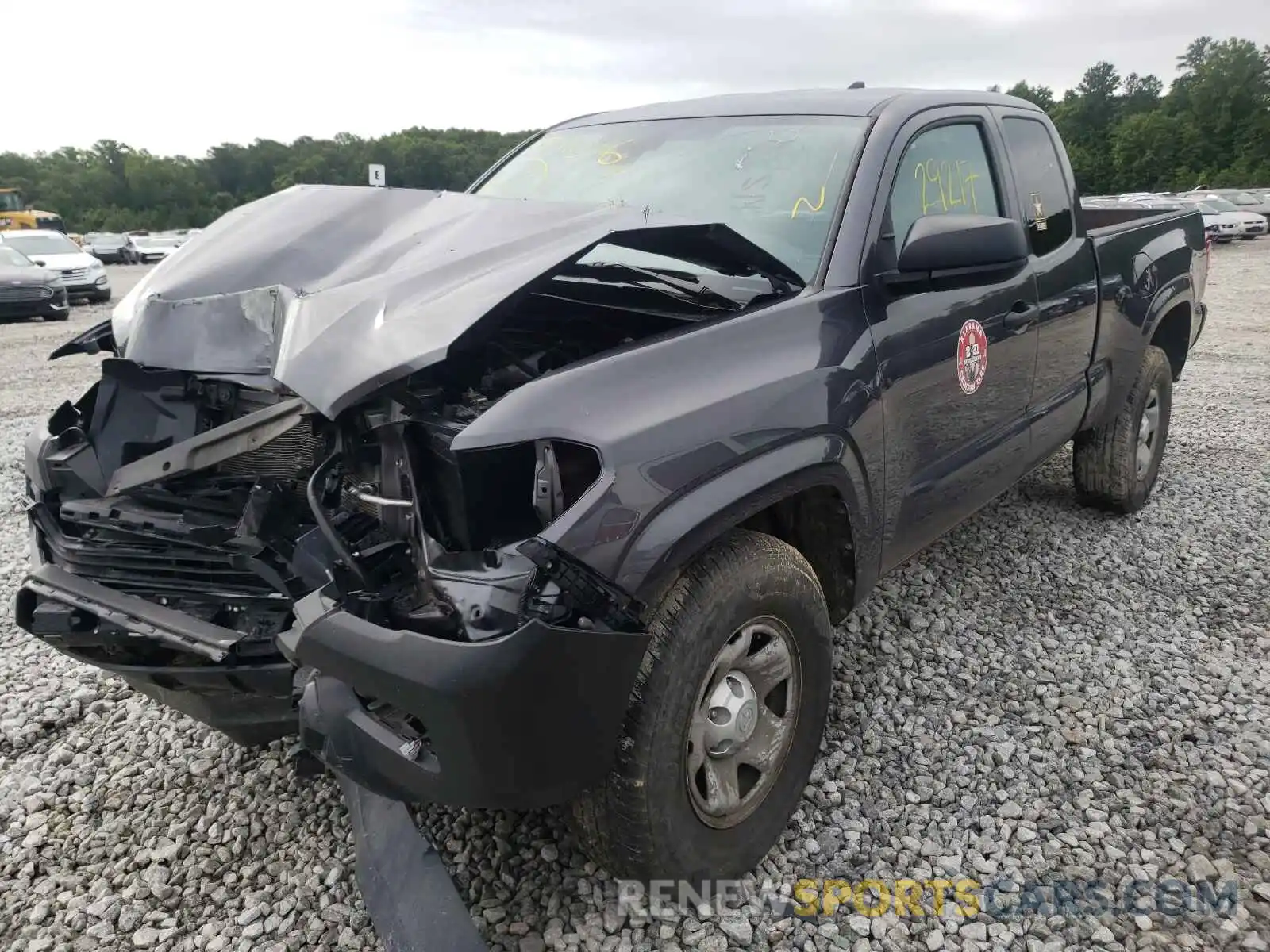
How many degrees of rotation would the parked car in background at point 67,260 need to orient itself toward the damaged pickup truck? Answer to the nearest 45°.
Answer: approximately 45° to its right

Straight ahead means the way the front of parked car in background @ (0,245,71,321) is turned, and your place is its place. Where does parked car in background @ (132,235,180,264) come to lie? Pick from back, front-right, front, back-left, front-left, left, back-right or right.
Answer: back-left

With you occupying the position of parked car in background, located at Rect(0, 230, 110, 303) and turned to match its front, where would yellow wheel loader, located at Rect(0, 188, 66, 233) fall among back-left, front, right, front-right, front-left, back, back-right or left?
back-left

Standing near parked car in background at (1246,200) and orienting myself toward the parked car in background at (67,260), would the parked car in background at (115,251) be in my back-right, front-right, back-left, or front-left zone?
front-right

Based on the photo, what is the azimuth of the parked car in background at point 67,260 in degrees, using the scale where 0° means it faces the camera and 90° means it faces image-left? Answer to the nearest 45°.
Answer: approximately 315°

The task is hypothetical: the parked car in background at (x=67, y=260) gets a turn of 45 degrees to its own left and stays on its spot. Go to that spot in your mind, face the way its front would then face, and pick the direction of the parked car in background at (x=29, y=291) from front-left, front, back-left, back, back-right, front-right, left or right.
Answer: right

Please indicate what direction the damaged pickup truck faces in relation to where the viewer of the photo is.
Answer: facing the viewer and to the left of the viewer

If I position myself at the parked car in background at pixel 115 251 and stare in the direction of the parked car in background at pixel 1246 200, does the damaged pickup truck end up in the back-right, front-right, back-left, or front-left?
front-right

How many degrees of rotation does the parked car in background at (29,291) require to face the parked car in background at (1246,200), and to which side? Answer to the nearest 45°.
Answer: approximately 45° to its left

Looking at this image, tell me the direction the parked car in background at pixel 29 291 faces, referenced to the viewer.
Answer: facing the viewer and to the right of the viewer

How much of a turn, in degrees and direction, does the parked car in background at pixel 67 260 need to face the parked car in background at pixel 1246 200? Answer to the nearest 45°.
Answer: approximately 45° to its left
